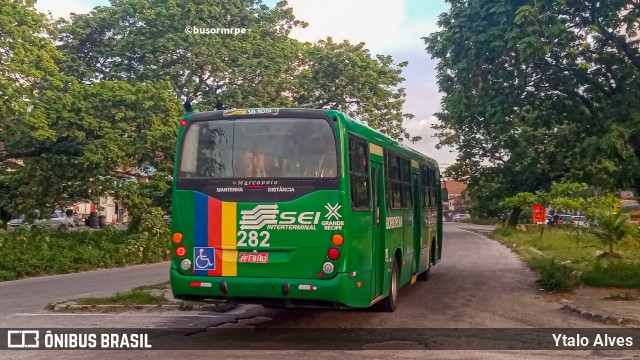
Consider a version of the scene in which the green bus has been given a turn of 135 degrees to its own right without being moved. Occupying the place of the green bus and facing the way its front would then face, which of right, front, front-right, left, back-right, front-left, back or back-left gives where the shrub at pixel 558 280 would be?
left

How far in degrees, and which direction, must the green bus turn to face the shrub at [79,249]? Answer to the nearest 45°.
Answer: approximately 45° to its left

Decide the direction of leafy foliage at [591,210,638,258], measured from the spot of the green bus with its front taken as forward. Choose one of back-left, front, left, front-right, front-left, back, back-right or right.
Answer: front-right

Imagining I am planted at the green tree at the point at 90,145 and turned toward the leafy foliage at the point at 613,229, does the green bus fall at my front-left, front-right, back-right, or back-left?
front-right

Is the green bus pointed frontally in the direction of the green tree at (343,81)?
yes

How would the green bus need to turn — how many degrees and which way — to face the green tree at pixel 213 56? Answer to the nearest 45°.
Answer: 0° — it already faces it

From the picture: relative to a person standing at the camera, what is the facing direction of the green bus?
facing away from the viewer
